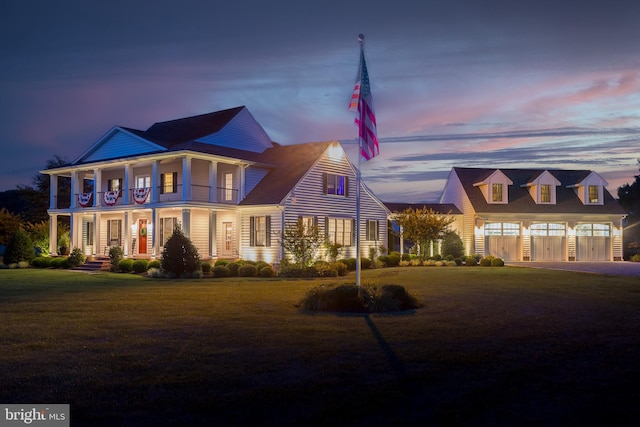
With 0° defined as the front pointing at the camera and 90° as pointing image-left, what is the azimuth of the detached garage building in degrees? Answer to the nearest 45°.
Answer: approximately 0°

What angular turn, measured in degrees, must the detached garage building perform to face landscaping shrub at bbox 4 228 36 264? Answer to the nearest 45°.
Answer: approximately 45° to its right

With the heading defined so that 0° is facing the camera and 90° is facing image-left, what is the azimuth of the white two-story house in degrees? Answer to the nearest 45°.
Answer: approximately 45°

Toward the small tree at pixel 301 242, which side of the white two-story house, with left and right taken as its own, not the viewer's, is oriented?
left

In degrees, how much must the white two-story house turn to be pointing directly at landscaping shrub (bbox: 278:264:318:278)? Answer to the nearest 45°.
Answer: approximately 90° to its left

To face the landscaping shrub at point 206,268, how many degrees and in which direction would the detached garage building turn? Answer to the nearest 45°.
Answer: approximately 45° to its right

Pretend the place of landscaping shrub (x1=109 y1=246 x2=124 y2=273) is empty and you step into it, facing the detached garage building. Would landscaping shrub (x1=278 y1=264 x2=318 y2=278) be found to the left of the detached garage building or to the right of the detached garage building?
right

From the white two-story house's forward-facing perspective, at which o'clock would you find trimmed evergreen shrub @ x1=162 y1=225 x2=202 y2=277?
The trimmed evergreen shrub is roughly at 11 o'clock from the white two-story house.
